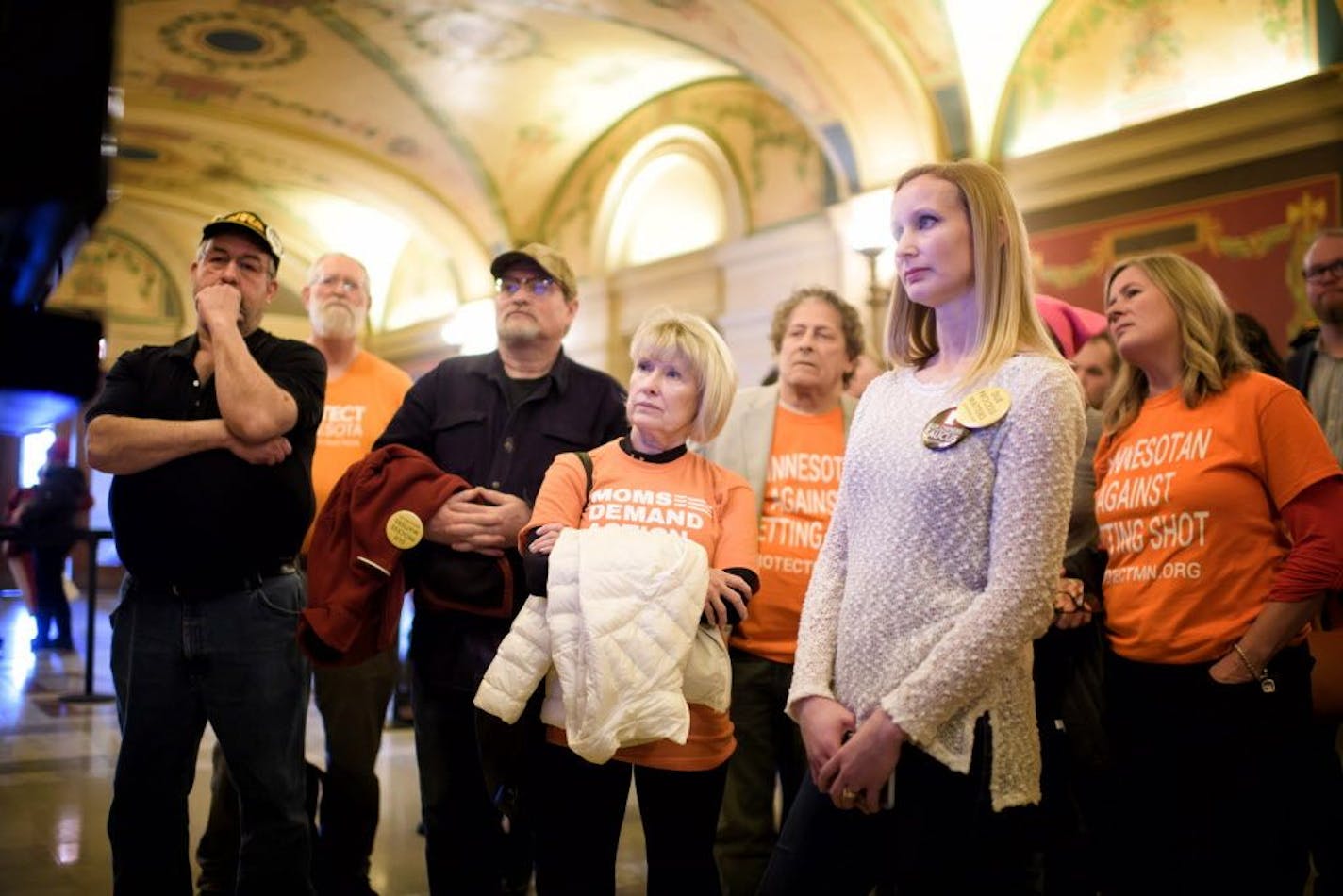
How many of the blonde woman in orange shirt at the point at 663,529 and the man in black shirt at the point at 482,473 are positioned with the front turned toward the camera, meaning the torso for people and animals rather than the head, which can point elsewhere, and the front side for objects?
2

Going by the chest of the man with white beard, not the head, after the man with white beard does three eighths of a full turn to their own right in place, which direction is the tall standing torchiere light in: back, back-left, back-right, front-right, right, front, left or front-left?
right

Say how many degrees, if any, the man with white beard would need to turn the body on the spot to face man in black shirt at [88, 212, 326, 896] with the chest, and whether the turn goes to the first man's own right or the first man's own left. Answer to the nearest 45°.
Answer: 0° — they already face them

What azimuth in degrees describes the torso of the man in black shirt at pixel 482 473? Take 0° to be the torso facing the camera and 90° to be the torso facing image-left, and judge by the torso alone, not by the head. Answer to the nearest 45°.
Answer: approximately 0°

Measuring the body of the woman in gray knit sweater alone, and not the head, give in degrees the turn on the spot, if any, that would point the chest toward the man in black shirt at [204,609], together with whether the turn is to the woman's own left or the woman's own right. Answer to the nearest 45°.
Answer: approximately 45° to the woman's own right

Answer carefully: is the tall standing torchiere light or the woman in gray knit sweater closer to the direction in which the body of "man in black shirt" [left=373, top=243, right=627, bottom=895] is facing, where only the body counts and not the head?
the woman in gray knit sweater

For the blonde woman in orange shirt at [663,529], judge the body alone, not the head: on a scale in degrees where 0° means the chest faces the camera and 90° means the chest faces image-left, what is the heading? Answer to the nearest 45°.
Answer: approximately 0°

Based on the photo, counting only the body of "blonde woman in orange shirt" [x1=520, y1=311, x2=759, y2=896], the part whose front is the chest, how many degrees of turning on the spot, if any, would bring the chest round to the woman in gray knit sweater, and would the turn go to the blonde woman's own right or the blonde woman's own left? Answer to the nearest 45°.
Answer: approximately 45° to the blonde woman's own left

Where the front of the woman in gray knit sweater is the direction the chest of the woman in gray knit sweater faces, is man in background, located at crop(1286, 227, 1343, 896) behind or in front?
behind

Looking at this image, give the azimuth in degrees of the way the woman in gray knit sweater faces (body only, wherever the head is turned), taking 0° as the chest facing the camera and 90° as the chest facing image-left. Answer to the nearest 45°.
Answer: approximately 45°
